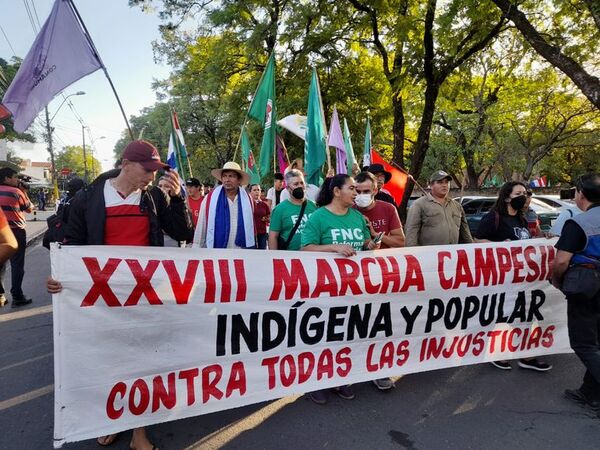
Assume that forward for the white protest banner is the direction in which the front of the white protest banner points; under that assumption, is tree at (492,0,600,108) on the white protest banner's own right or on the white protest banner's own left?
on the white protest banner's own left

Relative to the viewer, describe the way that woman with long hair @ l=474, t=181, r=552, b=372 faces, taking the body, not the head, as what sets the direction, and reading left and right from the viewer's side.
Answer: facing the viewer and to the right of the viewer

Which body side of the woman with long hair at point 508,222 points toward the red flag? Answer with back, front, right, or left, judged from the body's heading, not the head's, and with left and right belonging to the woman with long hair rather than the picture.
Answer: back

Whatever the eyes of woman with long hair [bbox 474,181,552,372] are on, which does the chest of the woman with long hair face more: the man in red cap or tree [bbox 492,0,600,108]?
the man in red cap

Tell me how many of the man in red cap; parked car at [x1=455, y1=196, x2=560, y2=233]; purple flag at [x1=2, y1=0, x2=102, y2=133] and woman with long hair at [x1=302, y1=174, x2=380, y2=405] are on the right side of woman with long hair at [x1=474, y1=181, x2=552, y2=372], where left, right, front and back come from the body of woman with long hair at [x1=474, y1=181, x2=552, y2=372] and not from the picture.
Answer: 3

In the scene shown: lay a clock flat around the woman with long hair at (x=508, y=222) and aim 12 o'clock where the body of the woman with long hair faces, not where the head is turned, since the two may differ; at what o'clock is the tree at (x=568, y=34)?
The tree is roughly at 8 o'clock from the woman with long hair.

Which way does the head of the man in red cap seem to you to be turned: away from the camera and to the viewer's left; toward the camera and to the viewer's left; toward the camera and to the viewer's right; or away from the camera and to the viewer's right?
toward the camera and to the viewer's right

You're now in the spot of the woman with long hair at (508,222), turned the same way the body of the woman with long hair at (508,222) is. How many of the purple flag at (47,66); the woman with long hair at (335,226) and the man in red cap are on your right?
3

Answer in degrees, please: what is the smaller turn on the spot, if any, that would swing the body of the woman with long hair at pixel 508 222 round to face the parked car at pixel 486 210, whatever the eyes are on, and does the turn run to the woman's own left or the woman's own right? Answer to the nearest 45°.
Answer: approximately 135° to the woman's own left

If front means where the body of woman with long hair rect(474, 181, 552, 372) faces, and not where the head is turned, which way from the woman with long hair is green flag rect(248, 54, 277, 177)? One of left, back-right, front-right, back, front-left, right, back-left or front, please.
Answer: back-right

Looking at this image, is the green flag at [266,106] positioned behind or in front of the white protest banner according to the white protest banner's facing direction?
behind
